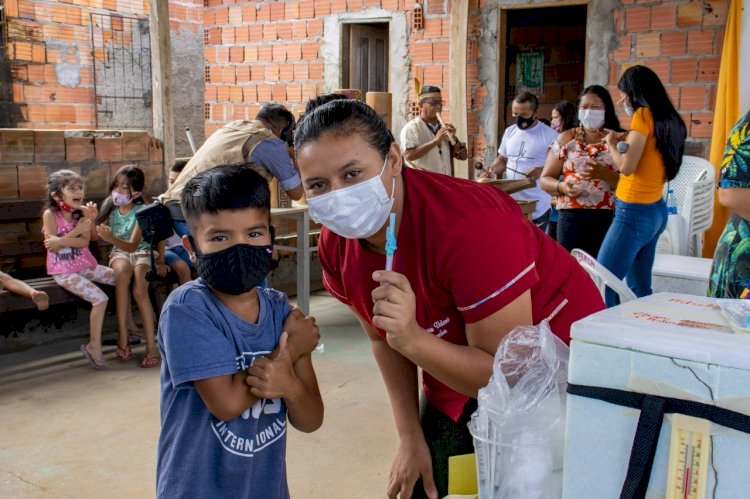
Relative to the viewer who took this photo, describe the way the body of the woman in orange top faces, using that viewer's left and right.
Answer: facing to the left of the viewer

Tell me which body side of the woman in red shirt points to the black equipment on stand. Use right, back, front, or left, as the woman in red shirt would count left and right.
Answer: right

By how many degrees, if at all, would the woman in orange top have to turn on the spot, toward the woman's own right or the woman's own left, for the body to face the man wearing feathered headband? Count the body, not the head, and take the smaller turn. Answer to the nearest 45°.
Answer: approximately 45° to the woman's own right

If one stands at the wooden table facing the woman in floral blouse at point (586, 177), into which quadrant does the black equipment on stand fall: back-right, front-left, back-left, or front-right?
back-right

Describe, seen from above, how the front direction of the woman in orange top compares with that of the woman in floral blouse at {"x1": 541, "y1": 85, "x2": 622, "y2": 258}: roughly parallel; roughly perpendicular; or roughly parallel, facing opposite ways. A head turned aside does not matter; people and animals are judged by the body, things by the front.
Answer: roughly perpendicular

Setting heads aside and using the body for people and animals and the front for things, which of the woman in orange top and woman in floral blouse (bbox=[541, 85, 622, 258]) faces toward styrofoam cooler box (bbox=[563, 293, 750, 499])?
the woman in floral blouse
